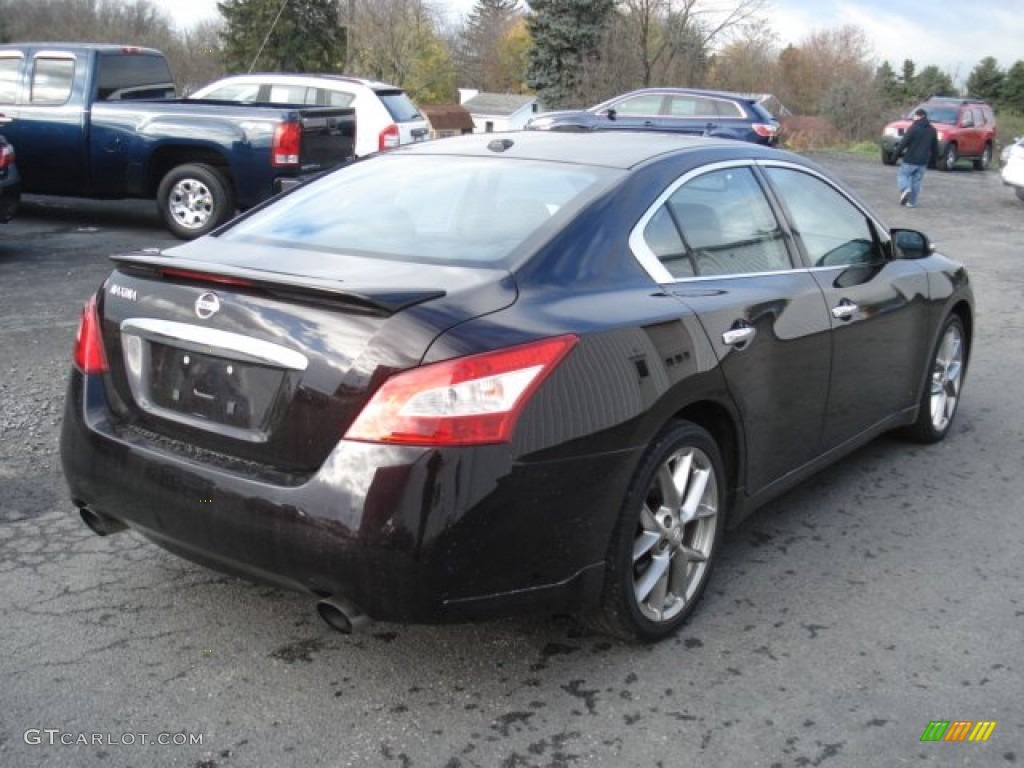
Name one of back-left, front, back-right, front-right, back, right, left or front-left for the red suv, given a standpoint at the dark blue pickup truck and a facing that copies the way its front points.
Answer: right

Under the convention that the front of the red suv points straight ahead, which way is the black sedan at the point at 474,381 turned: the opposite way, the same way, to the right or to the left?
the opposite way

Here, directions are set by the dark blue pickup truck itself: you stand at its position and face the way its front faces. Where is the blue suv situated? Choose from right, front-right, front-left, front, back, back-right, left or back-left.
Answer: right

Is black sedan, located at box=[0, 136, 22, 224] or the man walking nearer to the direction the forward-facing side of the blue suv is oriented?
the black sedan

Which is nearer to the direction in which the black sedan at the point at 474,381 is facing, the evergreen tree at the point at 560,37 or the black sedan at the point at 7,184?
the evergreen tree

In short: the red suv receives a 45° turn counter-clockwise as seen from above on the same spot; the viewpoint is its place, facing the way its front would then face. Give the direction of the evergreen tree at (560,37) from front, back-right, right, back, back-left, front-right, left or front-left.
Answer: back-right

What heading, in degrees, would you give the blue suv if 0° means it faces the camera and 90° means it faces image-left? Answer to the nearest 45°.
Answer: approximately 90°

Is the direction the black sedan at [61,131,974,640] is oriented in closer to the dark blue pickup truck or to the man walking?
the man walking

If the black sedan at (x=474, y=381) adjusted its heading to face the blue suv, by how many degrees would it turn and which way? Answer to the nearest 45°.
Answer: approximately 45° to its left

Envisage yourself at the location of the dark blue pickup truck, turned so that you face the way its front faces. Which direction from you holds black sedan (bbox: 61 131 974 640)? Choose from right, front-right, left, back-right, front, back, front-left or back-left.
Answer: back-left
